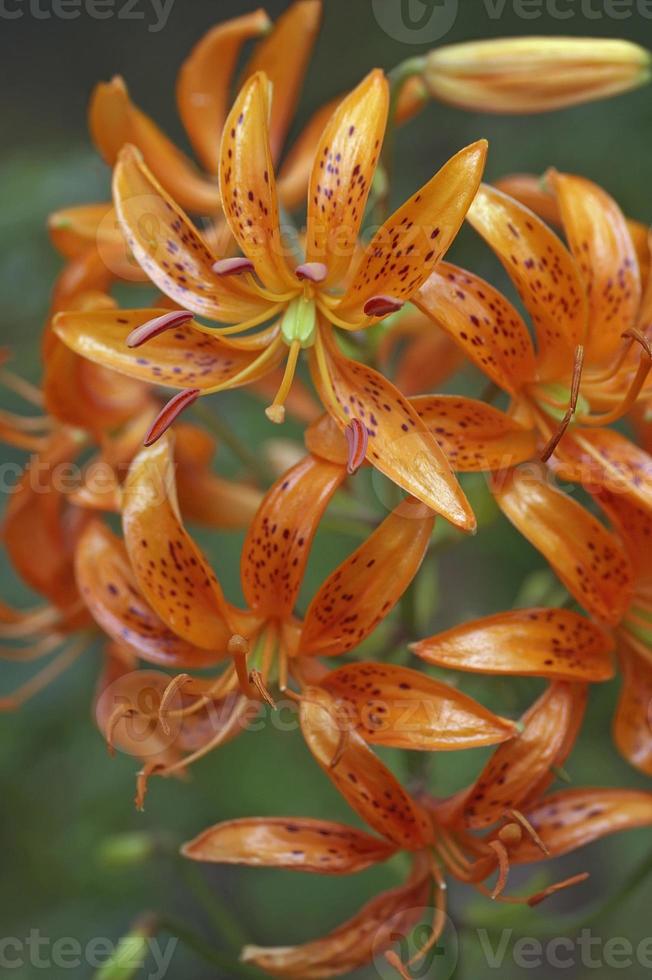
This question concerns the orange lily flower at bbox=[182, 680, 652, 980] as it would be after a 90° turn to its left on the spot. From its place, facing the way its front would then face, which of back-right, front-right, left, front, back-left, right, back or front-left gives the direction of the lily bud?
left

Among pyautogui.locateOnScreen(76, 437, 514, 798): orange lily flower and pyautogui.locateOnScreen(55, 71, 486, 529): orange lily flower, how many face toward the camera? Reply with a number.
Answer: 2

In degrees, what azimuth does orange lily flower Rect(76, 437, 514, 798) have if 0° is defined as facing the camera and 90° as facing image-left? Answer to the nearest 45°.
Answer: approximately 0°
